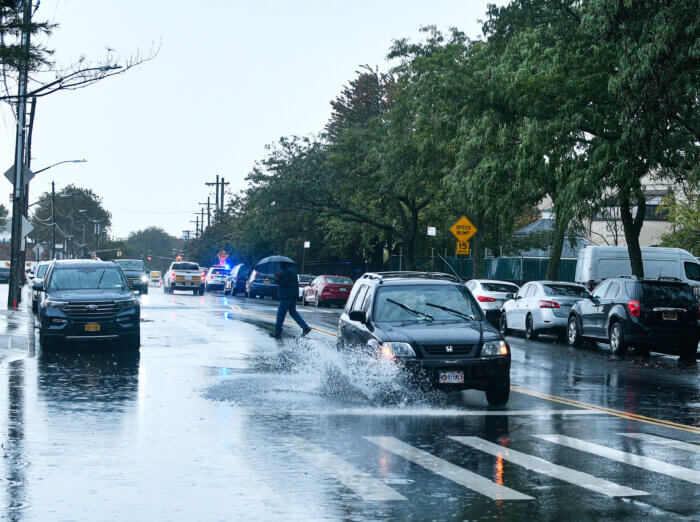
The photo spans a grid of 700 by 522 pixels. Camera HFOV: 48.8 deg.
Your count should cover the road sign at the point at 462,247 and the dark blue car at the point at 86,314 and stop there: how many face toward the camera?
2

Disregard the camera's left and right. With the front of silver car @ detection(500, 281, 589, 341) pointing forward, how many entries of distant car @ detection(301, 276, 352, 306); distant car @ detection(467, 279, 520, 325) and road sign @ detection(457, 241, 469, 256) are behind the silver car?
0

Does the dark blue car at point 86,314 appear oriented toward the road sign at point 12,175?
no

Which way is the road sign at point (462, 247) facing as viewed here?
toward the camera

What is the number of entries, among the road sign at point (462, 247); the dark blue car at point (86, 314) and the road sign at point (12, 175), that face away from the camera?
1

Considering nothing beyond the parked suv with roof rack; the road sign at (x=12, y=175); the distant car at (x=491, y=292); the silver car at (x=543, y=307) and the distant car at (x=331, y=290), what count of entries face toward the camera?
0

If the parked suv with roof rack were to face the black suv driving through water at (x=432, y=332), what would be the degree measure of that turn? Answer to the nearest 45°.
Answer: approximately 135° to its left

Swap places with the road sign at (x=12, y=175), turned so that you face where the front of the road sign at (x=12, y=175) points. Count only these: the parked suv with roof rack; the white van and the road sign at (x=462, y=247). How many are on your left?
0

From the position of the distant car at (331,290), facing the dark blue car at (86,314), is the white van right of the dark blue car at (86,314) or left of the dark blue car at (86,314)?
left

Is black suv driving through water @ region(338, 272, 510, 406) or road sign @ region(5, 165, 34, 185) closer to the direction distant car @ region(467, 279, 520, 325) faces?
the road sign

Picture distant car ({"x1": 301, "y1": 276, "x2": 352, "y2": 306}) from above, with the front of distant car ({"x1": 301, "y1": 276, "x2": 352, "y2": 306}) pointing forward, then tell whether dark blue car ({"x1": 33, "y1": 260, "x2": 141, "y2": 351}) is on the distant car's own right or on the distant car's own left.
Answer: on the distant car's own left

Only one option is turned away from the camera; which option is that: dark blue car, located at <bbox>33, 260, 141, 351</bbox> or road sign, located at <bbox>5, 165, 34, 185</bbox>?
the road sign

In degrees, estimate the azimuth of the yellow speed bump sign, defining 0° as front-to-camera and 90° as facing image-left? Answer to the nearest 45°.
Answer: approximately 0°

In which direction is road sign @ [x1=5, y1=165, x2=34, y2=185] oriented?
away from the camera

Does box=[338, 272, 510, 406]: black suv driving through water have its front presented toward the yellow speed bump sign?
no

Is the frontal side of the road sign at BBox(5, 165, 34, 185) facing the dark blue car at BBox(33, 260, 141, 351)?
no

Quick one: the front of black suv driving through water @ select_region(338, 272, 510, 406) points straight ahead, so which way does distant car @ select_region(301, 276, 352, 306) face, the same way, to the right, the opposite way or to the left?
the opposite way

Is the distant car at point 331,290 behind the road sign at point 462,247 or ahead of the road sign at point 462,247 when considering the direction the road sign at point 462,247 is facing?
behind
